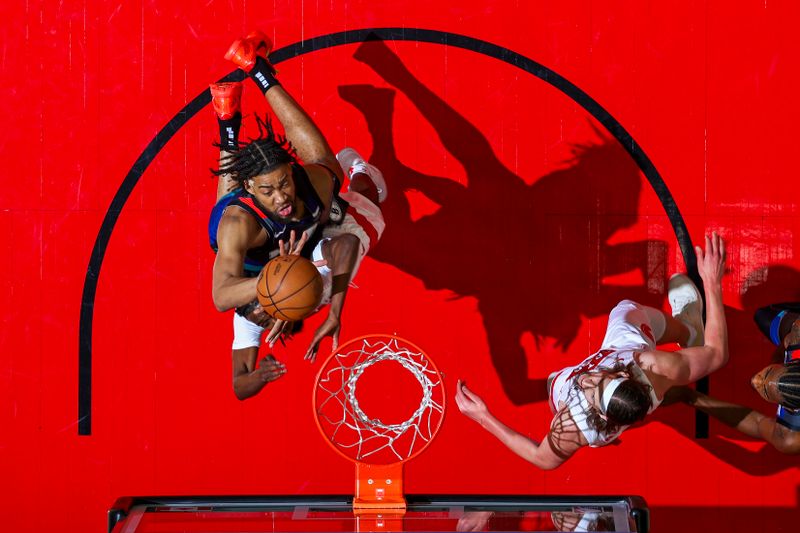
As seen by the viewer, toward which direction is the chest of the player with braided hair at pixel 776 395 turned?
to the viewer's left

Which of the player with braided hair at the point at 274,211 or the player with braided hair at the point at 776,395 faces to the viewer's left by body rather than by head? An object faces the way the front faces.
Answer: the player with braided hair at the point at 776,395

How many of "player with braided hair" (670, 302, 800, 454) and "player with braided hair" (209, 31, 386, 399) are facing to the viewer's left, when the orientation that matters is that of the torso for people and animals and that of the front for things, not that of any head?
1

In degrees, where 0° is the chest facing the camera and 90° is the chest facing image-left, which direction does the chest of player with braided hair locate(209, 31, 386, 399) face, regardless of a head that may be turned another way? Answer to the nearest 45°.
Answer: approximately 315°

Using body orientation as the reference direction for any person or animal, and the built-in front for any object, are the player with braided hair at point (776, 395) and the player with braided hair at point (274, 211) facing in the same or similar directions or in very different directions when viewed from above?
very different directions

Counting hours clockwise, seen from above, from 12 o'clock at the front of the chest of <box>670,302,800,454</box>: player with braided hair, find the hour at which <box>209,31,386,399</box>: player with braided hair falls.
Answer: <box>209,31,386,399</box>: player with braided hair is roughly at 1 o'clock from <box>670,302,800,454</box>: player with braided hair.

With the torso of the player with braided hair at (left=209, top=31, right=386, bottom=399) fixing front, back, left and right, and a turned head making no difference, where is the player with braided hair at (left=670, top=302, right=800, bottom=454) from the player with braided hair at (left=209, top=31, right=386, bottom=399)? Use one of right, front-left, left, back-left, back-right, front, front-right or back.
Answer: front-left
